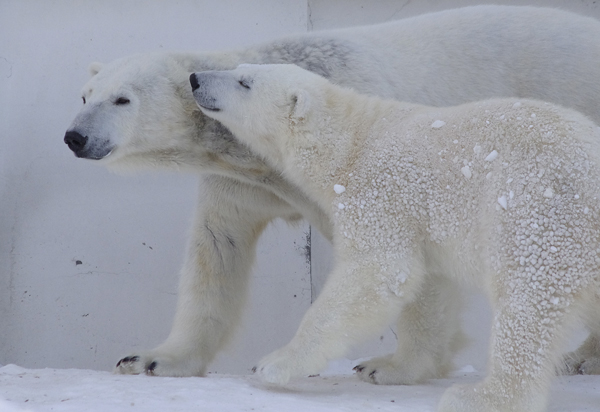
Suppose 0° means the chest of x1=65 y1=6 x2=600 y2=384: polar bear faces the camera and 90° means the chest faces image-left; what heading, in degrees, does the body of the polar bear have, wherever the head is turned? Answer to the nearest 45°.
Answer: approximately 90°
